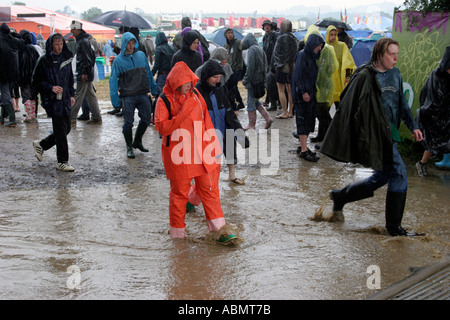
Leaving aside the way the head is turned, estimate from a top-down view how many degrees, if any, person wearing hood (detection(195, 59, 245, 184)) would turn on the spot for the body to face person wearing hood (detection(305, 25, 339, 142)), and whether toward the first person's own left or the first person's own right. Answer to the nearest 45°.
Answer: approximately 90° to the first person's own left

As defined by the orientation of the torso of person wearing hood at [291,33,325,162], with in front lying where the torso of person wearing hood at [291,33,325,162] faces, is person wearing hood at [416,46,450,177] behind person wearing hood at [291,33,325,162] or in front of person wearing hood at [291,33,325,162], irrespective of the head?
in front

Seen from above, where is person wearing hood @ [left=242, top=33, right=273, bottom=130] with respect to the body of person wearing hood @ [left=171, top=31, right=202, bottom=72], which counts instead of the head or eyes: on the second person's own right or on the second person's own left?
on the second person's own left

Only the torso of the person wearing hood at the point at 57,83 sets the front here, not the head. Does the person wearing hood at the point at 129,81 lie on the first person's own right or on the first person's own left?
on the first person's own left

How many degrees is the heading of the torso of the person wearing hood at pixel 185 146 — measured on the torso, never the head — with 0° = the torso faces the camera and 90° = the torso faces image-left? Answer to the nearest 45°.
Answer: approximately 315°

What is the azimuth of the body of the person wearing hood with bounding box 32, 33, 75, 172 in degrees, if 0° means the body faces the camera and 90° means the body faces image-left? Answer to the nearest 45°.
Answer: approximately 315°

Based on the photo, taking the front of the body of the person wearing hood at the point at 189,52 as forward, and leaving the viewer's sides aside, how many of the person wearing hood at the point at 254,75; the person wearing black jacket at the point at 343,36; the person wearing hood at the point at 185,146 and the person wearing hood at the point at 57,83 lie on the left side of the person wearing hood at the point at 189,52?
2

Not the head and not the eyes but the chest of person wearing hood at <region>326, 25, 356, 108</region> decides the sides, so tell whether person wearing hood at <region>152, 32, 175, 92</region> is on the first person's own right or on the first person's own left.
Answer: on the first person's own right

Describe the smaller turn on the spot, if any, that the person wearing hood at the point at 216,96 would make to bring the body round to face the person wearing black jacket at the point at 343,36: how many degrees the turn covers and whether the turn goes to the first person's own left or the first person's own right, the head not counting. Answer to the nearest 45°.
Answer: approximately 90° to the first person's own left
